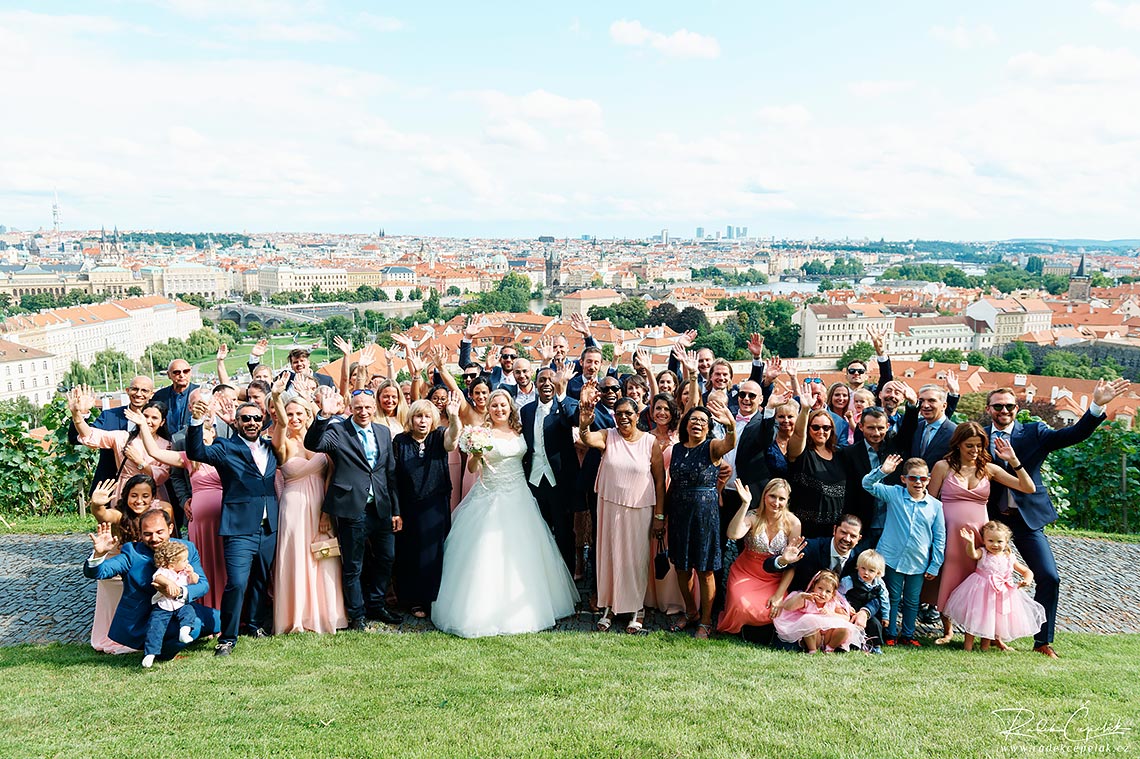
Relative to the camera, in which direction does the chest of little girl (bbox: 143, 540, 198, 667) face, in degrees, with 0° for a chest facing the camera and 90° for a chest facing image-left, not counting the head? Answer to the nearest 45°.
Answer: approximately 315°

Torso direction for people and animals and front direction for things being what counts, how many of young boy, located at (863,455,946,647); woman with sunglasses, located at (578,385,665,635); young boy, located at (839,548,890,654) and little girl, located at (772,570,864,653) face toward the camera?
4

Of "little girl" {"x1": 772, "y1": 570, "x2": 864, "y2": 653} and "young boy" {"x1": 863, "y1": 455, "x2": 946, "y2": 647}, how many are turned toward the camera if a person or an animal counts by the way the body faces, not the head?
2

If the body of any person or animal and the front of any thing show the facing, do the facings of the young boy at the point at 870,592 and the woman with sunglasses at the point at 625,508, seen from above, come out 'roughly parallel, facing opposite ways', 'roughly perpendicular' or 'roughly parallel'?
roughly parallel

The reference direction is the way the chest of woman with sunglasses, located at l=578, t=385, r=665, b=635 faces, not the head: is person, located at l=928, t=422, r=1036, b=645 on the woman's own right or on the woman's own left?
on the woman's own left

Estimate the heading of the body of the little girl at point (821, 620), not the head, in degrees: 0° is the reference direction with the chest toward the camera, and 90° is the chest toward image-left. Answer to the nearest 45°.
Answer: approximately 0°

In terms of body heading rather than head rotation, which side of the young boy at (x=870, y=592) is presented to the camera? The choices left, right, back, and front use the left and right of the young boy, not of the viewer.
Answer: front

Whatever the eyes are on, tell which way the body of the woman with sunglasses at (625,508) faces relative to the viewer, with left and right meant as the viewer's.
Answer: facing the viewer

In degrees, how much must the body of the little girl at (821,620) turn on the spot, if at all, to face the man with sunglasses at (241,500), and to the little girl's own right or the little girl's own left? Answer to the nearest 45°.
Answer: approximately 90° to the little girl's own right

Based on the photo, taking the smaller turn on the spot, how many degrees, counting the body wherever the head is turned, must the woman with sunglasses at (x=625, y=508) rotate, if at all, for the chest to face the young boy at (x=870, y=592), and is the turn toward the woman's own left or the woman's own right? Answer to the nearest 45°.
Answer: approximately 90° to the woman's own left

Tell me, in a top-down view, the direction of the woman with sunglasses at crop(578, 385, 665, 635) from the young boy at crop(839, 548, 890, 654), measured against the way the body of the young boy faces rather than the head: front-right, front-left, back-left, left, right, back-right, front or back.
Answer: right

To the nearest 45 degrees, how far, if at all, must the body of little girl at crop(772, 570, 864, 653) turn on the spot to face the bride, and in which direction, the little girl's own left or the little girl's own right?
approximately 90° to the little girl's own right

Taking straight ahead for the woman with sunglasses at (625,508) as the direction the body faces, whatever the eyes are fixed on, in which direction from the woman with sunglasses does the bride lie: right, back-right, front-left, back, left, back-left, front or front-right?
right
